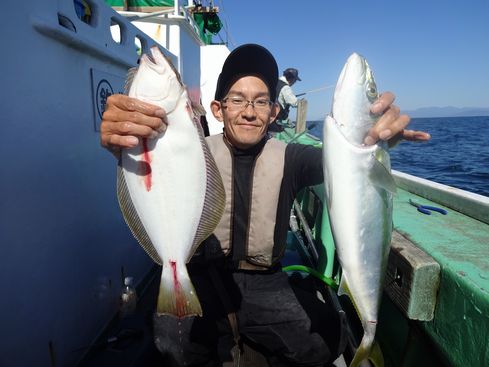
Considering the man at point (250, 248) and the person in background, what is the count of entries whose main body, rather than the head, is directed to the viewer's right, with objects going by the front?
1

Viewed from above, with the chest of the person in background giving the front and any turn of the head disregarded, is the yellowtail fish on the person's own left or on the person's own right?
on the person's own right

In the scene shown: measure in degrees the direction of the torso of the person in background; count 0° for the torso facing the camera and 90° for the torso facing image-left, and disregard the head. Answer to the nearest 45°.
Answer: approximately 270°

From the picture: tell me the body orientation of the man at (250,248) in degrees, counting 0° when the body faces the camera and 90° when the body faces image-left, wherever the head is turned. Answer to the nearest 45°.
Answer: approximately 0°

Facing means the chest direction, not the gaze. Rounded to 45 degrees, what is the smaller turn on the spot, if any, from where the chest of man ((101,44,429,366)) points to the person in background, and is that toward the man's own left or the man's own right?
approximately 180°

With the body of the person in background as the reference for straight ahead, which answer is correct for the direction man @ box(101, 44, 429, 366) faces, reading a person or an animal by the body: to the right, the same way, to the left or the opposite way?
to the right

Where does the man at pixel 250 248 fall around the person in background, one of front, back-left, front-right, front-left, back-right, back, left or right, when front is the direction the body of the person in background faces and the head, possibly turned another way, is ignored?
right
